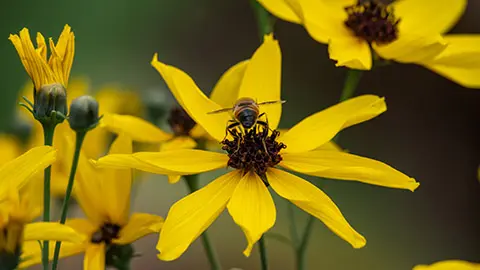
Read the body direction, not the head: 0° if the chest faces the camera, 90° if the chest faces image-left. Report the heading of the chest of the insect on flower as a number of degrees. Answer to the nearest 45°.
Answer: approximately 180°
